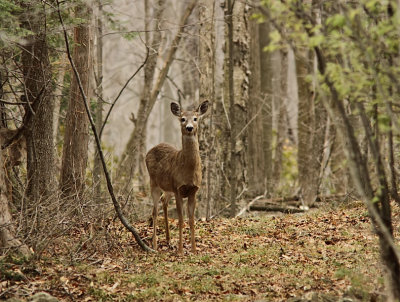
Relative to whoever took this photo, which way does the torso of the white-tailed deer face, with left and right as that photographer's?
facing the viewer and to the right of the viewer

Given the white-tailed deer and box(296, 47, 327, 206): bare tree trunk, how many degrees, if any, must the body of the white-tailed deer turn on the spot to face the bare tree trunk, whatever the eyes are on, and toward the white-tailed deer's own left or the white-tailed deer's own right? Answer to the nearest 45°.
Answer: approximately 90° to the white-tailed deer's own left

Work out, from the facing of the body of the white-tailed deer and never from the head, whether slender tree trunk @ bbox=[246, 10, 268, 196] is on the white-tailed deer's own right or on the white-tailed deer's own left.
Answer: on the white-tailed deer's own left

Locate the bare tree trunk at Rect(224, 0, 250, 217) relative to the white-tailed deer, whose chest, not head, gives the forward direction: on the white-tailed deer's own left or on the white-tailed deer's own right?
on the white-tailed deer's own left

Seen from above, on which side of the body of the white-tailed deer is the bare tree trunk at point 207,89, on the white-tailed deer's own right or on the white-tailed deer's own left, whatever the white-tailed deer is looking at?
on the white-tailed deer's own left

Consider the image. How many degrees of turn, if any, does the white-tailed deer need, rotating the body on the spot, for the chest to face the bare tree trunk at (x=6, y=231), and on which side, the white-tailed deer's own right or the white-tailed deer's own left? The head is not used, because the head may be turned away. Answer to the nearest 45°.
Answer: approximately 90° to the white-tailed deer's own right

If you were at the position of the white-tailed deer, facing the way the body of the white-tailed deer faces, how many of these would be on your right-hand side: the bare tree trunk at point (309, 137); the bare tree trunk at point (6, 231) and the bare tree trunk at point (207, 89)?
1

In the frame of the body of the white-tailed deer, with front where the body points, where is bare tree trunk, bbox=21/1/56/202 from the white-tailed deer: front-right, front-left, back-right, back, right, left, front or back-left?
back-right

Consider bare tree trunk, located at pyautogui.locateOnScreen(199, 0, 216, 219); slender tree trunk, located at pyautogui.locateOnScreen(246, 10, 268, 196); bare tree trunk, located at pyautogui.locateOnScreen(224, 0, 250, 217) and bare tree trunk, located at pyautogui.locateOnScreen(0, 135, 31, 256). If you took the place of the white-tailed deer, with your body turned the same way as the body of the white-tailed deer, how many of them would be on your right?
1

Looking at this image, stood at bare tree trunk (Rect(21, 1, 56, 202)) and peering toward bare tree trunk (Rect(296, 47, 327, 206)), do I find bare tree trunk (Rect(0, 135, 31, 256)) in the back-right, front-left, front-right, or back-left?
back-right

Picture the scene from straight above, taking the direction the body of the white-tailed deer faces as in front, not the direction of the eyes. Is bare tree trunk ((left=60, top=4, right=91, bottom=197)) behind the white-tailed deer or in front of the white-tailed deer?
behind
